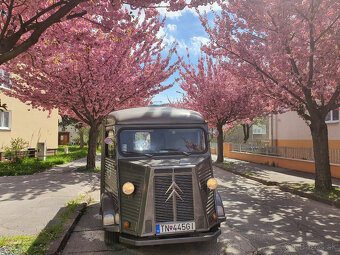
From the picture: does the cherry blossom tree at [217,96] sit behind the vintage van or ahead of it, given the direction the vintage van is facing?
behind

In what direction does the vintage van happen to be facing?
toward the camera

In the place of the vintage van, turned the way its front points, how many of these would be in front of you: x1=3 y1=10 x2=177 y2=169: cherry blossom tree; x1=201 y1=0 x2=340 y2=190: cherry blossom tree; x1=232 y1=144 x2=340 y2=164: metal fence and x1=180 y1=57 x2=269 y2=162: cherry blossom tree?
0

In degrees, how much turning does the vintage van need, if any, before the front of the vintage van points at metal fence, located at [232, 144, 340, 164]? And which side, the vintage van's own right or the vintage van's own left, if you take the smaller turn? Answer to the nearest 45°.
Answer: approximately 135° to the vintage van's own left

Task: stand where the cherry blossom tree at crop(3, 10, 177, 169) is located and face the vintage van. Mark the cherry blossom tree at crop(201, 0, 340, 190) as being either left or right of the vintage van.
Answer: left

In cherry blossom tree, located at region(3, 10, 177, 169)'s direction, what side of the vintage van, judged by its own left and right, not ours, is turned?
back

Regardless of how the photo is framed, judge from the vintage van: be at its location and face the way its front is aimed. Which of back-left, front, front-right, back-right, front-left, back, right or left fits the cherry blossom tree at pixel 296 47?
back-left

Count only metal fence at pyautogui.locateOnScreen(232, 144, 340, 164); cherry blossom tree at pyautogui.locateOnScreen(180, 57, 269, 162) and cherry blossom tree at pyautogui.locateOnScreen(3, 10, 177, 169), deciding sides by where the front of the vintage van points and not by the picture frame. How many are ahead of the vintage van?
0
